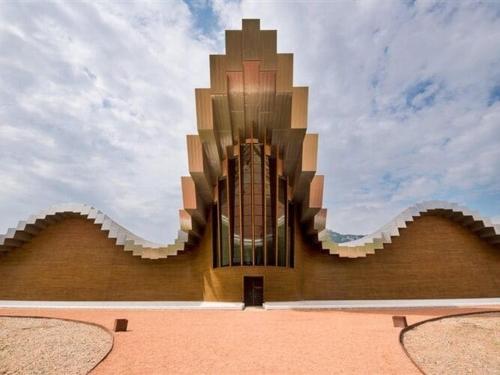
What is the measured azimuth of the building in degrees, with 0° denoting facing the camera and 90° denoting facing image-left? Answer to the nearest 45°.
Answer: approximately 0°

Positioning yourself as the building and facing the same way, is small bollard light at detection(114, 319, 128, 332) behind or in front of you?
in front

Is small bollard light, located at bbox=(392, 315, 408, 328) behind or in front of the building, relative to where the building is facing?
in front
